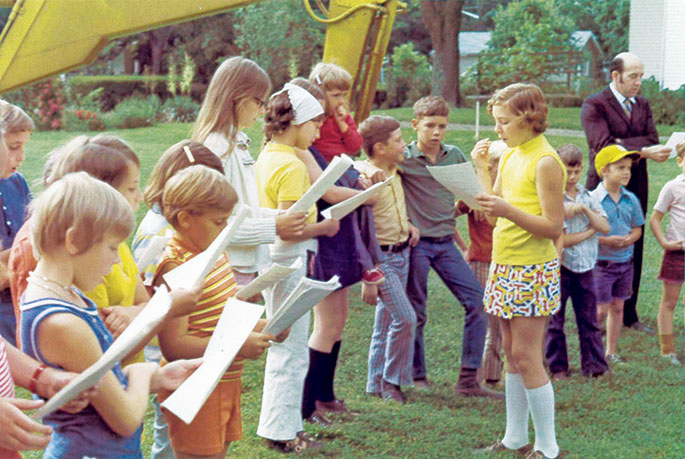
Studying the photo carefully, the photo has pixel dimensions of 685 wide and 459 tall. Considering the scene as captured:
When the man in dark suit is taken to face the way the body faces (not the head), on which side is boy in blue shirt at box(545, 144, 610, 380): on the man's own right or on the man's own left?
on the man's own right

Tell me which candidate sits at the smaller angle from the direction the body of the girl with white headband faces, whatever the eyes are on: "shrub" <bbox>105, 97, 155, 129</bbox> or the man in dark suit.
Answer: the man in dark suit

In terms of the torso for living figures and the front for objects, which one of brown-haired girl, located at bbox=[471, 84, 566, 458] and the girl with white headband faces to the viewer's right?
the girl with white headband

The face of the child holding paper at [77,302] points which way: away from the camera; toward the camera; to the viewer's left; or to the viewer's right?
to the viewer's right

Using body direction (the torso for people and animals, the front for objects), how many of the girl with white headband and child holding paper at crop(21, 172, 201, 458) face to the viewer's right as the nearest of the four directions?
2

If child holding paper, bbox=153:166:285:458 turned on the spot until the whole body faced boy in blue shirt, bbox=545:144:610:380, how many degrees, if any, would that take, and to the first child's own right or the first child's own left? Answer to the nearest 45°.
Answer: approximately 90° to the first child's own left

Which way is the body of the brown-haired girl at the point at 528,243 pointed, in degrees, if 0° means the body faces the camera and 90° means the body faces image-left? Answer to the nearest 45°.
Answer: approximately 45°

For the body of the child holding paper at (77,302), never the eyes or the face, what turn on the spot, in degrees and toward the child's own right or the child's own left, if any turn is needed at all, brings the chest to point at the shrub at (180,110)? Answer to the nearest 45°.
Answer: approximately 90° to the child's own left

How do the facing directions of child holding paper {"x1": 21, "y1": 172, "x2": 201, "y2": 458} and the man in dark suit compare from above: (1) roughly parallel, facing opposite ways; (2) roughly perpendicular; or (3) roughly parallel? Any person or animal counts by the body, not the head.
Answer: roughly perpendicular

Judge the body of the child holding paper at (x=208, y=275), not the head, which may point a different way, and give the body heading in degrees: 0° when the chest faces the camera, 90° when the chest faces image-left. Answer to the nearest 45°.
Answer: approximately 315°

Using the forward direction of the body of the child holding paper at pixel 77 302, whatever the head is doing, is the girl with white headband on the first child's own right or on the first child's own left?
on the first child's own left

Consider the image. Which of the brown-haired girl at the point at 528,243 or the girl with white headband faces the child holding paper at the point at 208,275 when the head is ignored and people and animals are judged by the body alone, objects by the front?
the brown-haired girl

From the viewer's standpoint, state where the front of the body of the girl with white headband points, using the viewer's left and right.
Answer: facing to the right of the viewer

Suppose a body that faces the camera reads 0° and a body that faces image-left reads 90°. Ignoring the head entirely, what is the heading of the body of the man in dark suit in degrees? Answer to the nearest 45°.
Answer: approximately 315°
